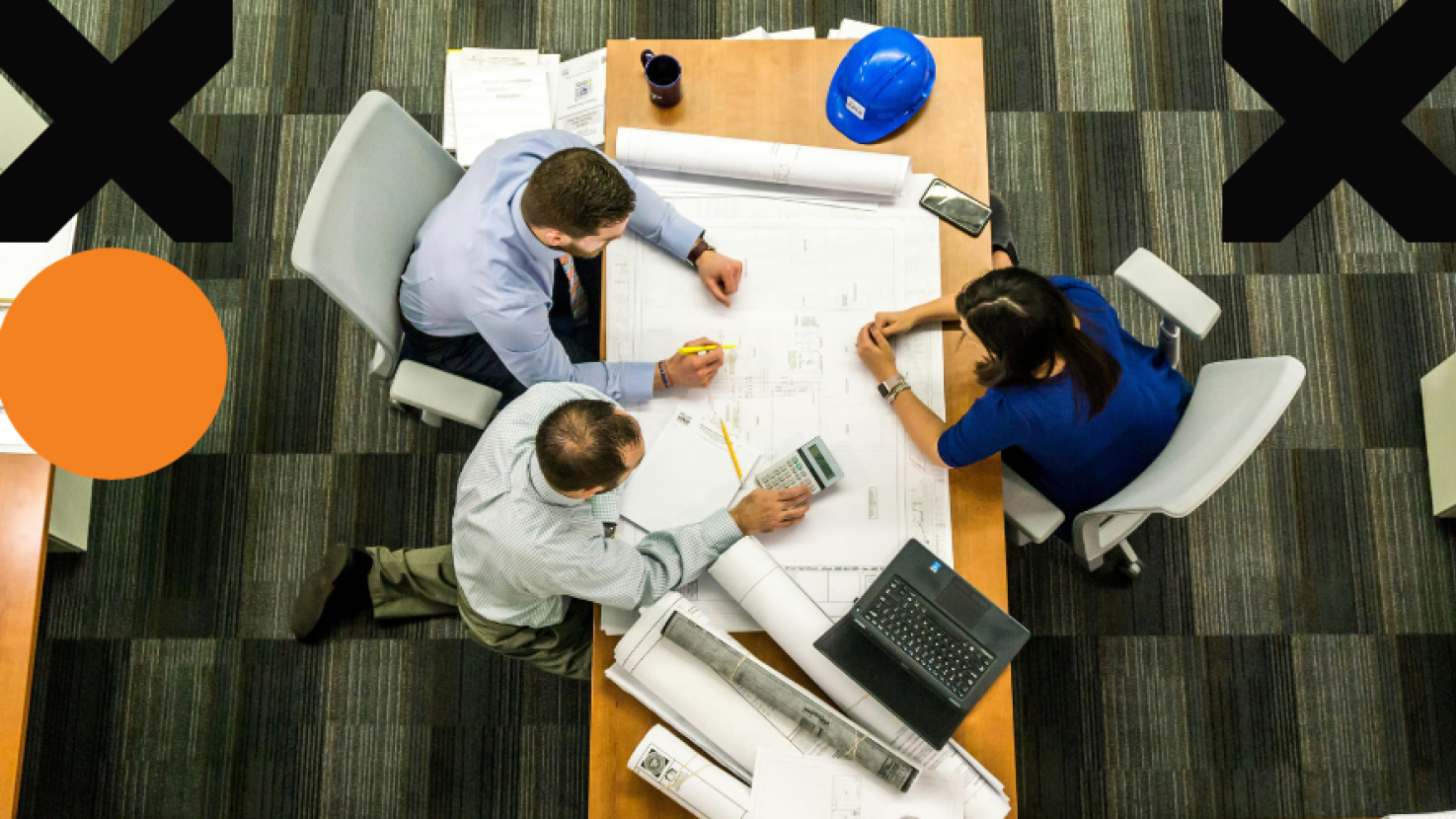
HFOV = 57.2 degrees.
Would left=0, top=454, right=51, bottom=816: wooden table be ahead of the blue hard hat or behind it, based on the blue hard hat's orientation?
ahead

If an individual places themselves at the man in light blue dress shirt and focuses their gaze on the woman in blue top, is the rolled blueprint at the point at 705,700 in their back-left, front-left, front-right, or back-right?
front-right

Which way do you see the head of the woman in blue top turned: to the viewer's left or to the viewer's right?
to the viewer's left

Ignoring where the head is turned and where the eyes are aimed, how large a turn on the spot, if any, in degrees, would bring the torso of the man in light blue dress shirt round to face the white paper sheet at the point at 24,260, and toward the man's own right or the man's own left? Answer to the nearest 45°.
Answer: approximately 135° to the man's own right

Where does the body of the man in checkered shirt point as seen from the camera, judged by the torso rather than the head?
to the viewer's right

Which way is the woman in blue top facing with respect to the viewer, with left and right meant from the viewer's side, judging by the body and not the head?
facing away from the viewer and to the left of the viewer
